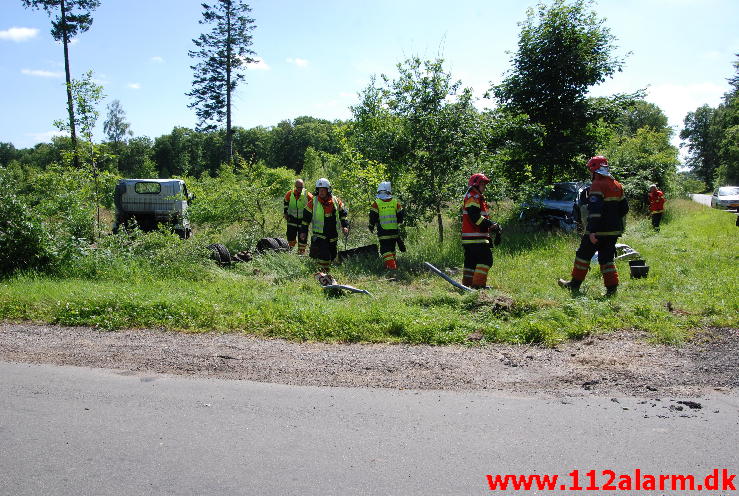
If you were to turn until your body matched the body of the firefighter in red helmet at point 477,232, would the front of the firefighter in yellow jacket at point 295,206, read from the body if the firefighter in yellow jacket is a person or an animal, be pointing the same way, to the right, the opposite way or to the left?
to the right

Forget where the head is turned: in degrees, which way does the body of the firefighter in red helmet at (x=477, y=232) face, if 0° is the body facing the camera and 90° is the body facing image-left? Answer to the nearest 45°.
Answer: approximately 270°

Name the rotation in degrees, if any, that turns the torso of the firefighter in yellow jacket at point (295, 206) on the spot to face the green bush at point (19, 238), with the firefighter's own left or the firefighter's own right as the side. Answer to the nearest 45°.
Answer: approximately 45° to the firefighter's own right

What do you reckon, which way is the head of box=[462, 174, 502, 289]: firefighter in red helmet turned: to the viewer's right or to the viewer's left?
to the viewer's right

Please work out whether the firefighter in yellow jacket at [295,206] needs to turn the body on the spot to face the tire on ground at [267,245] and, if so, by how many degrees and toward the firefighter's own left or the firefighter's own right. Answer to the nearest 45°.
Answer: approximately 45° to the firefighter's own right

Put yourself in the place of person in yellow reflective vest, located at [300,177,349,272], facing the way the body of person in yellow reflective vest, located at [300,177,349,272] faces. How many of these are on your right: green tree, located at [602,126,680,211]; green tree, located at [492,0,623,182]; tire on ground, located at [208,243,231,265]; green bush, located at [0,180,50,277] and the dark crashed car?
2

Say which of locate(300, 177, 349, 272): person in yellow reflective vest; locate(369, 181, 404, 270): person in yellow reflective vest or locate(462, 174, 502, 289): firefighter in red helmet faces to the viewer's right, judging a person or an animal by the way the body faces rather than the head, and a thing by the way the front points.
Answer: the firefighter in red helmet
